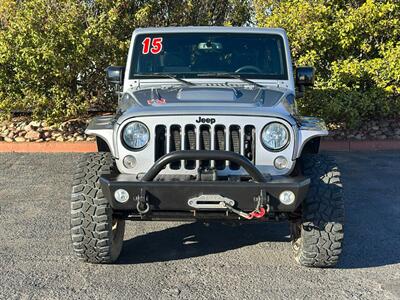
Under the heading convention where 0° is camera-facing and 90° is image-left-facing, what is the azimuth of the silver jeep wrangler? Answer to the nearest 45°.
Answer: approximately 0°

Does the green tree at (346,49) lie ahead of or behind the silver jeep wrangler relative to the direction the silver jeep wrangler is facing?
behind

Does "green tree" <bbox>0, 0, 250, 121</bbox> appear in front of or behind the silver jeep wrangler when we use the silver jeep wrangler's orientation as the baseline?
behind
